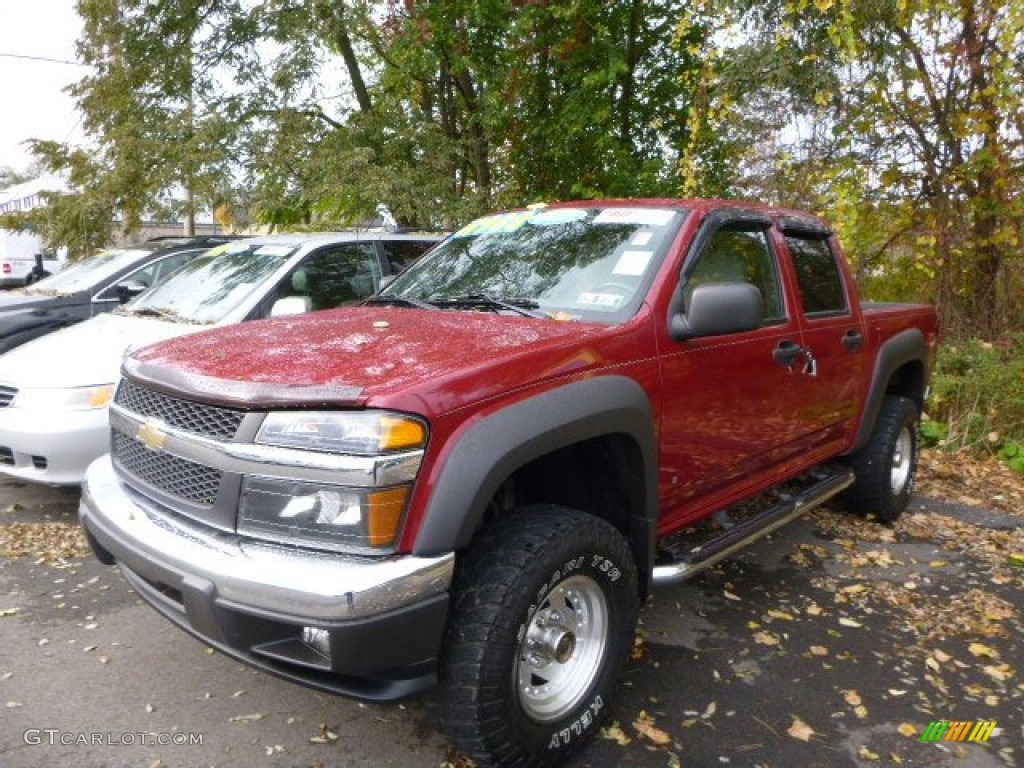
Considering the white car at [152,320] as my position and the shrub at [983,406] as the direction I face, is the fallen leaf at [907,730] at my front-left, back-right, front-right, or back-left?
front-right

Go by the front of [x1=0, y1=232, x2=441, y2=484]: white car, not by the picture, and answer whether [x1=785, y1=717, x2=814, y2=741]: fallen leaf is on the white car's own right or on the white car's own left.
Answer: on the white car's own left

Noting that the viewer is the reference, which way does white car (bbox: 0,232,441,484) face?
facing the viewer and to the left of the viewer

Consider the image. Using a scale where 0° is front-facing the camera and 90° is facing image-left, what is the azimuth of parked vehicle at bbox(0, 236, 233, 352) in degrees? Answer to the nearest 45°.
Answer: approximately 45°

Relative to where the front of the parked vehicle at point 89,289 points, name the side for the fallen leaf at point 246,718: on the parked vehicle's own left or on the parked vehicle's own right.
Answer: on the parked vehicle's own left

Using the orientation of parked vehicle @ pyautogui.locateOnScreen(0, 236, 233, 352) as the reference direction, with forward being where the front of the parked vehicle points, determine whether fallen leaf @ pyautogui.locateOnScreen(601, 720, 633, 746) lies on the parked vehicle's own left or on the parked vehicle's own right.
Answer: on the parked vehicle's own left

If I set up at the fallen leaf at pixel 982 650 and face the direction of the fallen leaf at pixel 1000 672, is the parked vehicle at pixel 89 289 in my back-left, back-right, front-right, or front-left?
back-right

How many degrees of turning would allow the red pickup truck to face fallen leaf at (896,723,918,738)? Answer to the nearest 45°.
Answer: approximately 135° to its left

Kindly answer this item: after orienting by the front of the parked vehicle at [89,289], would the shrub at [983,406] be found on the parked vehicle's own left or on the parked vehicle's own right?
on the parked vehicle's own left

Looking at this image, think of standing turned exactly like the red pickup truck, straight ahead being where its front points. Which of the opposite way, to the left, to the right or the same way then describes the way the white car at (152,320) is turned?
the same way

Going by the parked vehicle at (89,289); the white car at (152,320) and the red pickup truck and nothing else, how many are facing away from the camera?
0

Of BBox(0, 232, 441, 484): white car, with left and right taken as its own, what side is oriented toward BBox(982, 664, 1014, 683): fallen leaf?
left

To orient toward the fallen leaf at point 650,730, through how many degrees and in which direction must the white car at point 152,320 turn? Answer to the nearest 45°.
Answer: approximately 90° to its left

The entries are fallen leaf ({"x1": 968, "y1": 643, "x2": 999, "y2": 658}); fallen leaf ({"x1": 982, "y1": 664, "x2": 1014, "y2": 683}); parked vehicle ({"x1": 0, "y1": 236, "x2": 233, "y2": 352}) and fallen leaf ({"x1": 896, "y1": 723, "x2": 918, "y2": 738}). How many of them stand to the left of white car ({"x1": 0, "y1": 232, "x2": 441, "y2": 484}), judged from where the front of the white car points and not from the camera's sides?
3

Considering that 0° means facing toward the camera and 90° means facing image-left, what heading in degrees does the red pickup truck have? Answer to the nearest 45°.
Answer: approximately 45°

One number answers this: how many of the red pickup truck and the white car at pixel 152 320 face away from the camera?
0

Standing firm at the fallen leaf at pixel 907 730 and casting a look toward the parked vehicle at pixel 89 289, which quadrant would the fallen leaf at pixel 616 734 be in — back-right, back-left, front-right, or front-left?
front-left

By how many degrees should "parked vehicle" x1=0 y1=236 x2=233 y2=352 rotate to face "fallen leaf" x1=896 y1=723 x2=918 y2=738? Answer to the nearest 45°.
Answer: approximately 45° to its left

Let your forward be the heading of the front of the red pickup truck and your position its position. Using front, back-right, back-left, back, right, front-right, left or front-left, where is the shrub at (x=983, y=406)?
back

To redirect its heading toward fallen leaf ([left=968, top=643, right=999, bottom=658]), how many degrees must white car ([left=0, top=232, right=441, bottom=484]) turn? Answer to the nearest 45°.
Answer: approximately 90° to its left

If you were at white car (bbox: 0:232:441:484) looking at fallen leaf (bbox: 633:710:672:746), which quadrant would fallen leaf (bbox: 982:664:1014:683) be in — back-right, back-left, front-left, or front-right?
front-left

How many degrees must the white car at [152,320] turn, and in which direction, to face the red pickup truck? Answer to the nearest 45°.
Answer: approximately 45° to its left
